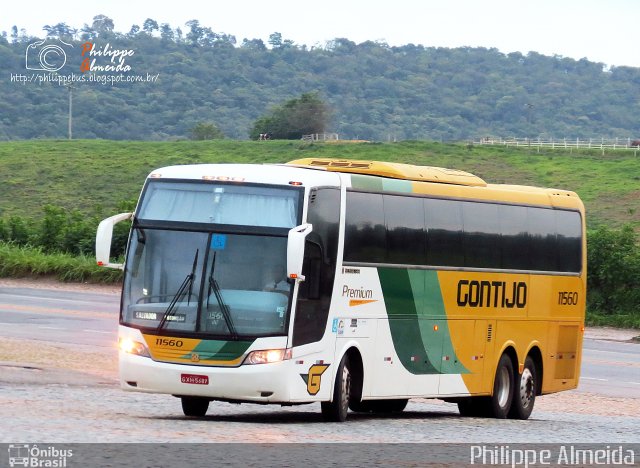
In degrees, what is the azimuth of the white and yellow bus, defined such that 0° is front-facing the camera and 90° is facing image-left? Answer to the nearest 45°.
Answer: approximately 45°
